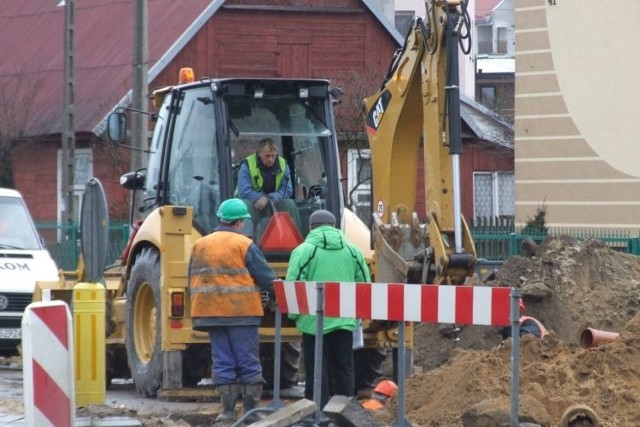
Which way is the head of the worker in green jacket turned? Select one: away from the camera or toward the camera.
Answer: away from the camera

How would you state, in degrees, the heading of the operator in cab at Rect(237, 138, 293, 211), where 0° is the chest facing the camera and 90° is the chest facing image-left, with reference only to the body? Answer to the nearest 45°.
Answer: approximately 0°

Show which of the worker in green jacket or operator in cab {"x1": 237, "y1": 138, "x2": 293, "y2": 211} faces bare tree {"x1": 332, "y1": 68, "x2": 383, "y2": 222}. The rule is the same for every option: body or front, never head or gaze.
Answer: the worker in green jacket

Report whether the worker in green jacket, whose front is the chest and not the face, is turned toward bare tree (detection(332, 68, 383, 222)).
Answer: yes

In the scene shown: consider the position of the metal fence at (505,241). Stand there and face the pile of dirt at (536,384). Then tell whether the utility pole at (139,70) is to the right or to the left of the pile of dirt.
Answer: right

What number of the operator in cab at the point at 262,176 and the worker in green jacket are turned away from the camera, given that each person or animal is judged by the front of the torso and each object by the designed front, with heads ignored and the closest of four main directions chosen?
1

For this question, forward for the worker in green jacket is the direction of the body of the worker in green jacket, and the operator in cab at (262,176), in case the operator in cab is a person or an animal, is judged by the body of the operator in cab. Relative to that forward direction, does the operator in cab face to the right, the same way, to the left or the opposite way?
the opposite way

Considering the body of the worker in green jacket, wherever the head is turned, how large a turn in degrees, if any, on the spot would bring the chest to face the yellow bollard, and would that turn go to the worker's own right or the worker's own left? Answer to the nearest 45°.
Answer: approximately 90° to the worker's own left

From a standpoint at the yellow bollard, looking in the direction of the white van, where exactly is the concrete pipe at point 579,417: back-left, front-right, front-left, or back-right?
back-right

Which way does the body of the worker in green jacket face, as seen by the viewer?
away from the camera
